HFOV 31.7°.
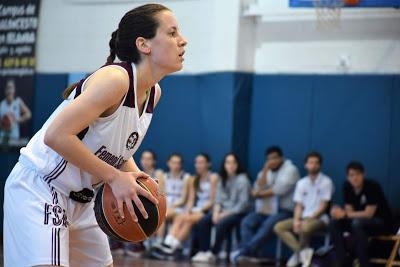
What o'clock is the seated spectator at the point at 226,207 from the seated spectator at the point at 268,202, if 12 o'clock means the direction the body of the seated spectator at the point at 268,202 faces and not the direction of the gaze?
the seated spectator at the point at 226,207 is roughly at 2 o'clock from the seated spectator at the point at 268,202.

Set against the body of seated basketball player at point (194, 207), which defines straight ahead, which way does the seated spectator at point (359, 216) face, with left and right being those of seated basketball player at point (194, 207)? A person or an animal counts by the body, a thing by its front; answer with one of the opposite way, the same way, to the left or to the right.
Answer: the same way

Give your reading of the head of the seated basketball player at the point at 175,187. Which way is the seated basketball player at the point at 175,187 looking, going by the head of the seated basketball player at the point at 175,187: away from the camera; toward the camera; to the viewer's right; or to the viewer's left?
toward the camera

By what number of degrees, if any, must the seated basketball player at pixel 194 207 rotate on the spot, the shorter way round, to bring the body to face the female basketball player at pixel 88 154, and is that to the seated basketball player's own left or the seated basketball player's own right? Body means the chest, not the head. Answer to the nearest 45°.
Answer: approximately 45° to the seated basketball player's own left

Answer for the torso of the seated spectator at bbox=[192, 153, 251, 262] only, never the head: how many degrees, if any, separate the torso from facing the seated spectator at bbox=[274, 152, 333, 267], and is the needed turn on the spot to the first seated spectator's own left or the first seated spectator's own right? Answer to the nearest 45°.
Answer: approximately 90° to the first seated spectator's own left

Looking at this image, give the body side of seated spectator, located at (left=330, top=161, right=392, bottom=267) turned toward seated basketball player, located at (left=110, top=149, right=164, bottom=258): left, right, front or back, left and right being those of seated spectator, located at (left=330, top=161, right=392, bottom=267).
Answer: right

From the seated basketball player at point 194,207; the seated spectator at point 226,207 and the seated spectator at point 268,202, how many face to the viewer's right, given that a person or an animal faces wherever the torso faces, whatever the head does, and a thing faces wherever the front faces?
0

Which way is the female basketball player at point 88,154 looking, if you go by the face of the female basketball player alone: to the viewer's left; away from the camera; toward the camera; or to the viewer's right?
to the viewer's right

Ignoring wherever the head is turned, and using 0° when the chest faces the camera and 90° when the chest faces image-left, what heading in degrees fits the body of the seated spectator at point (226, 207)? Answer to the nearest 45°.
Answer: approximately 45°

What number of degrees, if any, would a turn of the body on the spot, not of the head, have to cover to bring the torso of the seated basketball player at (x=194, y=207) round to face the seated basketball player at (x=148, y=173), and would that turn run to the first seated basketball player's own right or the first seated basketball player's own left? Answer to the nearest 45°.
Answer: approximately 90° to the first seated basketball player's own right

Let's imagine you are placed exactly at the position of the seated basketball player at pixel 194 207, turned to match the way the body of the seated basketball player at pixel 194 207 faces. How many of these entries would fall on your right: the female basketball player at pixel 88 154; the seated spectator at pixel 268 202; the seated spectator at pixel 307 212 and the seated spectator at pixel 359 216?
0

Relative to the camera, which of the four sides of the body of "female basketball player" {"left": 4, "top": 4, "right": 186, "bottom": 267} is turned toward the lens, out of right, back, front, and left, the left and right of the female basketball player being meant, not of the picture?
right

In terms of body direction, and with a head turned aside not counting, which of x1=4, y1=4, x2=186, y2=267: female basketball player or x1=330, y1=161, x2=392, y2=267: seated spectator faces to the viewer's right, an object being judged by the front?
the female basketball player

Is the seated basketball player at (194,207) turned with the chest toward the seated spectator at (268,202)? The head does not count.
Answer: no

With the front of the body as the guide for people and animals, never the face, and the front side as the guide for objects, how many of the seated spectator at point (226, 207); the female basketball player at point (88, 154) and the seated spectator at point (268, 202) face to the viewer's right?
1

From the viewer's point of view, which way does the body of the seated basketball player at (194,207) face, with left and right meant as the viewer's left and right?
facing the viewer and to the left of the viewer
